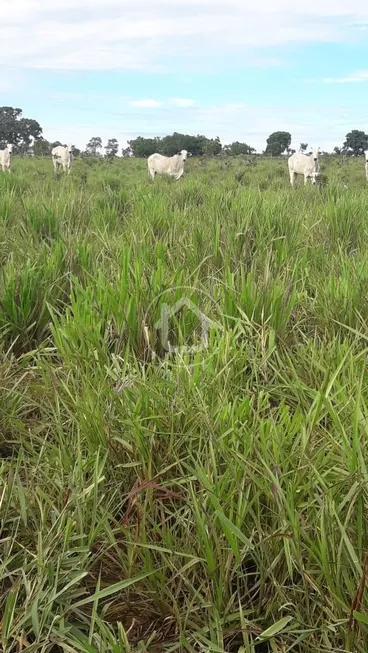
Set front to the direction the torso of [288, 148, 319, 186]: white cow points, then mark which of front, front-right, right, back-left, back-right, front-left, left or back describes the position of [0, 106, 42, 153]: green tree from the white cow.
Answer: back

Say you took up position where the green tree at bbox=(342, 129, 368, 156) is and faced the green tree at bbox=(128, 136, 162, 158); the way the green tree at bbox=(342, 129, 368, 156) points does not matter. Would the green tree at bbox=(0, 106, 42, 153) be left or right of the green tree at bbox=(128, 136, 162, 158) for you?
left

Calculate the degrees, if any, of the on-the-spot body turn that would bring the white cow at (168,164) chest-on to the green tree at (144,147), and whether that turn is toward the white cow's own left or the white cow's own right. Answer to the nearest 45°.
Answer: approximately 90° to the white cow's own left

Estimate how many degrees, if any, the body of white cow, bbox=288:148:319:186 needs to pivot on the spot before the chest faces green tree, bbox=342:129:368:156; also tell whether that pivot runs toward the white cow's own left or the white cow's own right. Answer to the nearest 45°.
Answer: approximately 135° to the white cow's own left

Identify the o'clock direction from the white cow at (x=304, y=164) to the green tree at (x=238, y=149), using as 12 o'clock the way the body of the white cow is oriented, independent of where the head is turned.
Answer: The green tree is roughly at 7 o'clock from the white cow.

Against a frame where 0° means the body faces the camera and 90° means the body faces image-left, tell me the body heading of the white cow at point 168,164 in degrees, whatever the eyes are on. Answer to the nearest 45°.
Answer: approximately 270°

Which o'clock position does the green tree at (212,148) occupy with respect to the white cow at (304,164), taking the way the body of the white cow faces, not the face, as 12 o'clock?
The green tree is roughly at 7 o'clock from the white cow.

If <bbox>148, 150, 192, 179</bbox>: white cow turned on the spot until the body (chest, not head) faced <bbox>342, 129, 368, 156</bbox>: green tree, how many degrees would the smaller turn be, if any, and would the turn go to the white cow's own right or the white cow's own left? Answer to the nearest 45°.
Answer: approximately 45° to the white cow's own left

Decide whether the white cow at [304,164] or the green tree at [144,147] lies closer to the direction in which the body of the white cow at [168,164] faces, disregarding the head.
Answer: the white cow
